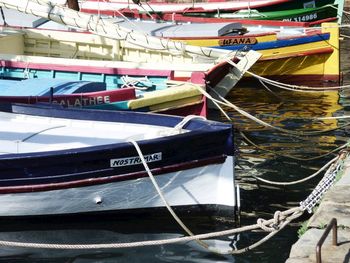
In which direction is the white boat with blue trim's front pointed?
to the viewer's right

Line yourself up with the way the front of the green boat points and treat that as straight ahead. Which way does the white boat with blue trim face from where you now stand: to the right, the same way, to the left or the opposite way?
the same way

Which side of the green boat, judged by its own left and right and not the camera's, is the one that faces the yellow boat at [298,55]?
right

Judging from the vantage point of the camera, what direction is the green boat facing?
facing to the right of the viewer

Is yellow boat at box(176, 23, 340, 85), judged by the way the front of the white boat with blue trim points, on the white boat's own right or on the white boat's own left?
on the white boat's own left

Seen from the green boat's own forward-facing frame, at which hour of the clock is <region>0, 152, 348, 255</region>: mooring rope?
The mooring rope is roughly at 3 o'clock from the green boat.

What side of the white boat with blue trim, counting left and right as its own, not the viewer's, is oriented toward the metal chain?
front
